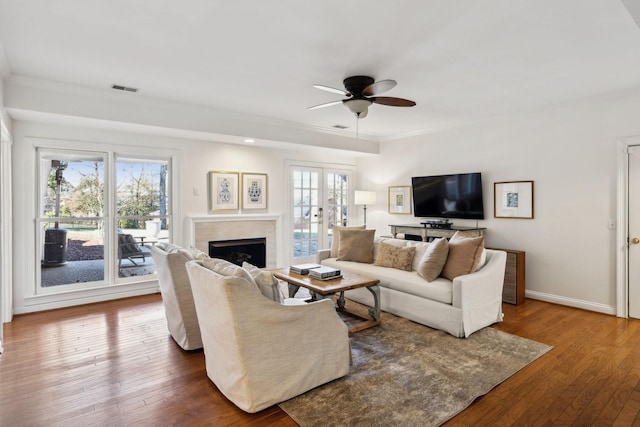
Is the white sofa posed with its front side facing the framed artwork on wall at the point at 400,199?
no

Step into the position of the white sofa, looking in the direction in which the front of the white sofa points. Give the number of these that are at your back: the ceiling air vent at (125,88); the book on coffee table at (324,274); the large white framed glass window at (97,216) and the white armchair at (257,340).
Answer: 0

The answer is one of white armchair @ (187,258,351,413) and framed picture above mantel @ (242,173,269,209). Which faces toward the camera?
the framed picture above mantel

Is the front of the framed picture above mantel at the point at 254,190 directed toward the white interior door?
no

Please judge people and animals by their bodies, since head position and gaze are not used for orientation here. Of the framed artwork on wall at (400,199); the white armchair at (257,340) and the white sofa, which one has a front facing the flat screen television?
the white armchair

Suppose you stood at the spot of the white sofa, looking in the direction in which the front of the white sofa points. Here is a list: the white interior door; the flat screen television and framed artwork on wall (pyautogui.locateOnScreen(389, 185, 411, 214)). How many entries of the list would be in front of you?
0

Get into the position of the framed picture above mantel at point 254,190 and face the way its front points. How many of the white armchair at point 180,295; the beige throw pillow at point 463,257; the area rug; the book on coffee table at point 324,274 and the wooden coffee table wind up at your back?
0

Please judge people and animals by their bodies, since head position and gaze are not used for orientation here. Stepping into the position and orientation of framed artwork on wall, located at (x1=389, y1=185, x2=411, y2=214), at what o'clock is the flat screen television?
The flat screen television is roughly at 9 o'clock from the framed artwork on wall.

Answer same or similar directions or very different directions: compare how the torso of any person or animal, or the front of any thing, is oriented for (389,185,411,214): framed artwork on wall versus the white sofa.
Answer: same or similar directions

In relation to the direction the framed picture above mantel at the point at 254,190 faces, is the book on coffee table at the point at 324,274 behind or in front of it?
in front

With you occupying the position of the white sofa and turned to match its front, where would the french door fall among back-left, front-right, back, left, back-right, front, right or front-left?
right

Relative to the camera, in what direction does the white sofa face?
facing the viewer and to the left of the viewer

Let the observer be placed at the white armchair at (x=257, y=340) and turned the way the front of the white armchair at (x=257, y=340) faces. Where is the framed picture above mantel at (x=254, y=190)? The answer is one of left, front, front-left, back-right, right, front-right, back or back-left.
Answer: front-left

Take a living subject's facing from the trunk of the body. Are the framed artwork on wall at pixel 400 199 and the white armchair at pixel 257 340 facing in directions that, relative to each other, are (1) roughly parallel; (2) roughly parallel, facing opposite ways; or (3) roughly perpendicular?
roughly parallel, facing opposite ways

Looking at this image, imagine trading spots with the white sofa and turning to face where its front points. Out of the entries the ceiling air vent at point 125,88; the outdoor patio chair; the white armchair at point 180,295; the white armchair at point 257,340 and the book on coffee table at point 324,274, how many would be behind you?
0

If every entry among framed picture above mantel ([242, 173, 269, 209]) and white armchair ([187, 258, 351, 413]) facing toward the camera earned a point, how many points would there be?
1

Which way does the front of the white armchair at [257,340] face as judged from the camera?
facing away from the viewer and to the right of the viewer

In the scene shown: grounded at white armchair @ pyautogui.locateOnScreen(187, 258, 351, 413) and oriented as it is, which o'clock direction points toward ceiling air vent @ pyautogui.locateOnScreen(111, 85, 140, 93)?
The ceiling air vent is roughly at 9 o'clock from the white armchair.

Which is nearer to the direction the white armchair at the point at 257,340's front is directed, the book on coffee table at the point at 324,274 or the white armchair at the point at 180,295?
the book on coffee table
